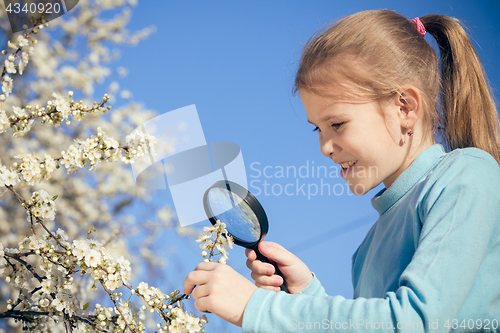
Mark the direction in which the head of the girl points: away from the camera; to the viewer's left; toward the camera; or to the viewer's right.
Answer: to the viewer's left

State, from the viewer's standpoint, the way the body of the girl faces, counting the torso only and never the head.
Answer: to the viewer's left
